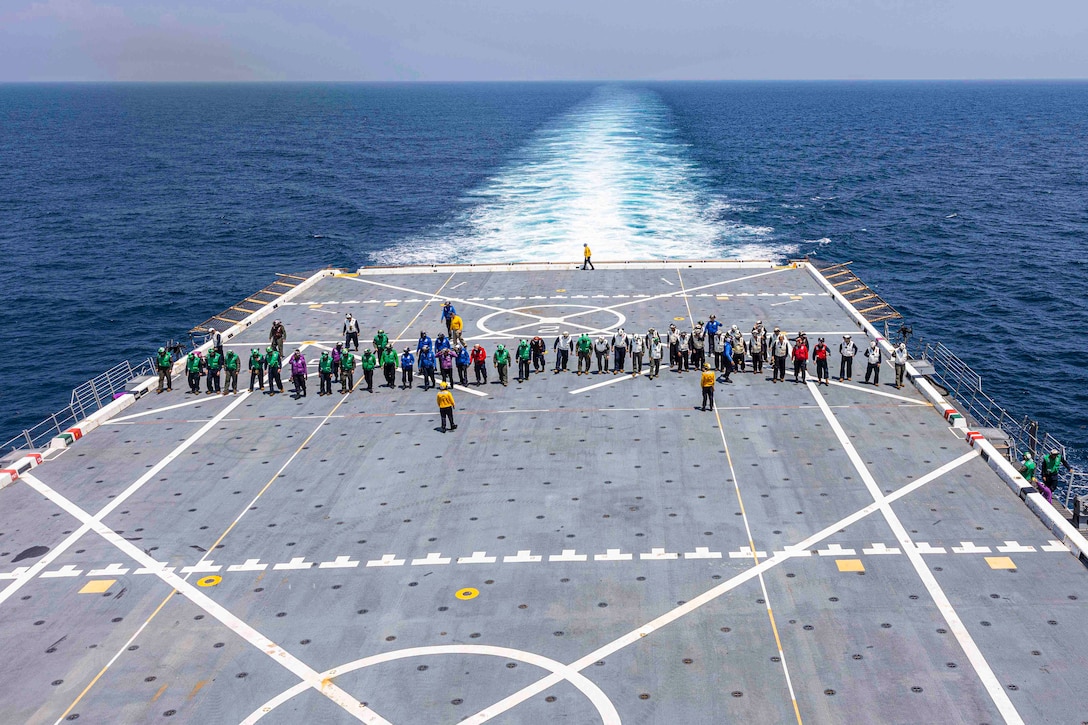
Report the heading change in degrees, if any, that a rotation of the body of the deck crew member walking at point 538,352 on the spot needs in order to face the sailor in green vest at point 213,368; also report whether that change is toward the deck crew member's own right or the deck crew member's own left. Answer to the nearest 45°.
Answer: approximately 90° to the deck crew member's own right

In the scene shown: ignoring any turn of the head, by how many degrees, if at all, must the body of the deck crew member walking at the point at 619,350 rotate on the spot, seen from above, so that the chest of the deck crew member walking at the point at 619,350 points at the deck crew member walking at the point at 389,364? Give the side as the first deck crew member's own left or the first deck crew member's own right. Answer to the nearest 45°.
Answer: approximately 90° to the first deck crew member's own right

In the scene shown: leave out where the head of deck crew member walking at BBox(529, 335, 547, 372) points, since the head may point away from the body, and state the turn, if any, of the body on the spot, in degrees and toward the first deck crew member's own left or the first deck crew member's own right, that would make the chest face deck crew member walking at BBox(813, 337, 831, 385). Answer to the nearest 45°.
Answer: approximately 90° to the first deck crew member's own left

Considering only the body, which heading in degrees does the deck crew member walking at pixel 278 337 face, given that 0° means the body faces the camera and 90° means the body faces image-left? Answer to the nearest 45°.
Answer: approximately 0°

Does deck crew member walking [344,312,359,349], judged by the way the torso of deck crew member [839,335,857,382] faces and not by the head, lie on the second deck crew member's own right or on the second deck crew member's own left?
on the second deck crew member's own right

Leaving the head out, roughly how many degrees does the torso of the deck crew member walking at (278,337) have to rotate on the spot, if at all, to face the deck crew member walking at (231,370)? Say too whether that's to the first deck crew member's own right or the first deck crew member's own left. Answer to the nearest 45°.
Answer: approximately 45° to the first deck crew member's own right
